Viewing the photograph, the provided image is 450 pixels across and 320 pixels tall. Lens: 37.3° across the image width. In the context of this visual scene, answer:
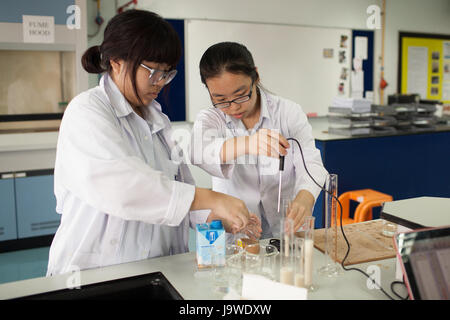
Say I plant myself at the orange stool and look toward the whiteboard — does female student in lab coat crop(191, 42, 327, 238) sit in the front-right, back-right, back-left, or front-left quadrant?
back-left

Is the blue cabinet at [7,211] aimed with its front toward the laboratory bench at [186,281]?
yes

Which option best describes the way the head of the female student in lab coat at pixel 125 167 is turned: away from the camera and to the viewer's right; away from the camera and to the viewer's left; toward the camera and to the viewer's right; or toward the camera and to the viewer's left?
toward the camera and to the viewer's right

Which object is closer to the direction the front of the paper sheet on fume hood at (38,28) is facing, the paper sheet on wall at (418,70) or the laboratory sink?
the laboratory sink

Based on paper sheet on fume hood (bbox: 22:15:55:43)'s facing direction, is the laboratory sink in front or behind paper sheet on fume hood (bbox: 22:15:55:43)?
in front

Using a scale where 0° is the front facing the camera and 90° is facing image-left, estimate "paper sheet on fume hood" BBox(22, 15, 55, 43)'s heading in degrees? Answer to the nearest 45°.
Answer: approximately 0°

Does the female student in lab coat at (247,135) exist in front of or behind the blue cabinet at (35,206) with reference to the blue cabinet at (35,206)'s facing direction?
in front
